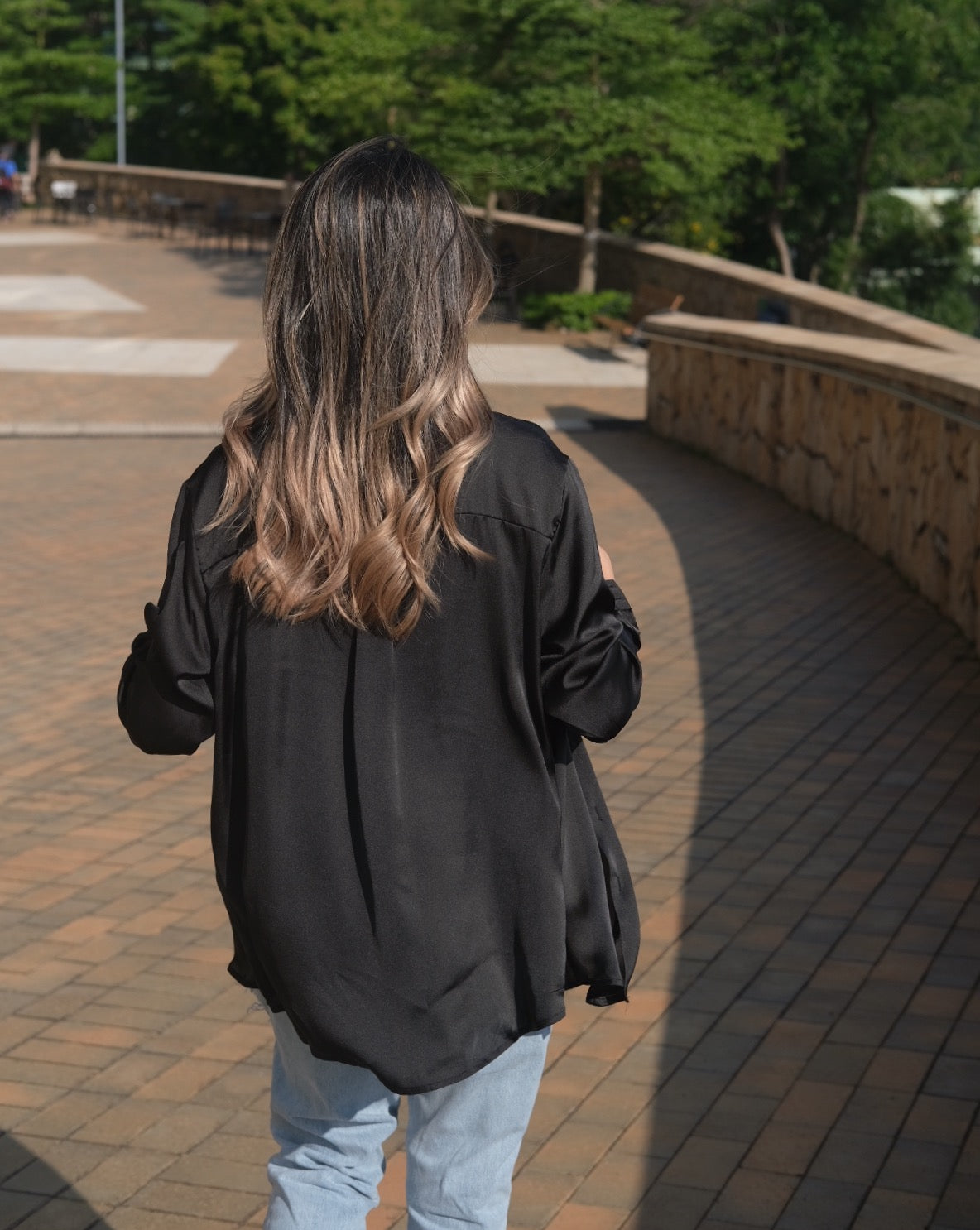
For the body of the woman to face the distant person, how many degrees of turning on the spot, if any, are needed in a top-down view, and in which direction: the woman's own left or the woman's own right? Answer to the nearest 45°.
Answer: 0° — they already face them

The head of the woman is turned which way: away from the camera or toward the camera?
away from the camera

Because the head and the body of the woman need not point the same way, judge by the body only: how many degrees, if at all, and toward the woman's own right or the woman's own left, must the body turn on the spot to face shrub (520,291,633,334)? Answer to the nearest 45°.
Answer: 0° — they already face it

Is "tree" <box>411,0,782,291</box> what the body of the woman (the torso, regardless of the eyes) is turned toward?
yes

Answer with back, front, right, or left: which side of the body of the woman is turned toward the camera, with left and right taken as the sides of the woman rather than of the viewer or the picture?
back

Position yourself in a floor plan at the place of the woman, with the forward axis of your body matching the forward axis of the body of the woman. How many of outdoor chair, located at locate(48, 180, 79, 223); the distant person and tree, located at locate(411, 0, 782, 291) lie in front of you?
3
